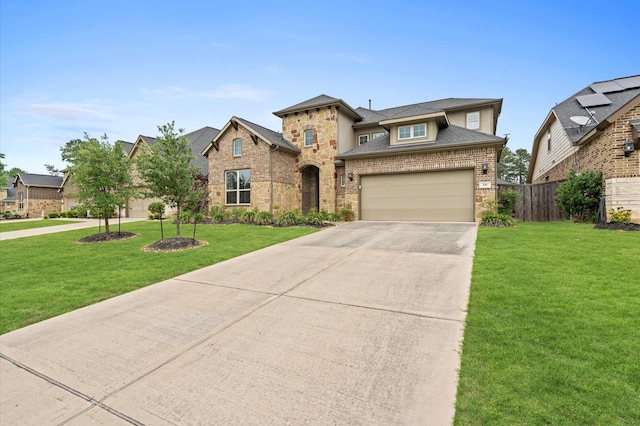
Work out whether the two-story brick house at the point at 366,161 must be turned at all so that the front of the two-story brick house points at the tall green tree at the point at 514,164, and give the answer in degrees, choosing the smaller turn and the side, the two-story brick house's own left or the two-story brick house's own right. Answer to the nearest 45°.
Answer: approximately 135° to the two-story brick house's own left

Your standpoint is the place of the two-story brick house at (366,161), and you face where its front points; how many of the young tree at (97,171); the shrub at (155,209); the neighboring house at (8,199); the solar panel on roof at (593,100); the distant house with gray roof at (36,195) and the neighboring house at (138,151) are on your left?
1

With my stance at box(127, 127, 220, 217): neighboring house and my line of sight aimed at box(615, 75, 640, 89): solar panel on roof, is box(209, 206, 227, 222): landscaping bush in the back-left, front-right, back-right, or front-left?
front-right

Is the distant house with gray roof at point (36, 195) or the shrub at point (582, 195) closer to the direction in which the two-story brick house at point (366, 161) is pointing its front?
the shrub

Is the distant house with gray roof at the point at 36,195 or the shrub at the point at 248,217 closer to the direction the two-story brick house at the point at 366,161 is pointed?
the shrub

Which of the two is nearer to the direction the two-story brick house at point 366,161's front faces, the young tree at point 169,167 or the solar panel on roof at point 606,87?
the young tree

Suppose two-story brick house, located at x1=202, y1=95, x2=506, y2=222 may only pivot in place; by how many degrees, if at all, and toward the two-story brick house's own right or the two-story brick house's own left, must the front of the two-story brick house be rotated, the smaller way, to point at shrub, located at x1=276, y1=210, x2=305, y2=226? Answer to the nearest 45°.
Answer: approximately 45° to the two-story brick house's own right

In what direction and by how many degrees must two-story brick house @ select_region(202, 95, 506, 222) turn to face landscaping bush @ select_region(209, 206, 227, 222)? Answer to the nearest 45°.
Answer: approximately 90° to its right

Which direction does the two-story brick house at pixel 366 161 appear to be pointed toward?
toward the camera

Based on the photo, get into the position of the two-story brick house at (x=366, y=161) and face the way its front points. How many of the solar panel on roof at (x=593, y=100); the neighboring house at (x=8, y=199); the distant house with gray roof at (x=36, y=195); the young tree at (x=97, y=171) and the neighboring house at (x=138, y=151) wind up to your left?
1

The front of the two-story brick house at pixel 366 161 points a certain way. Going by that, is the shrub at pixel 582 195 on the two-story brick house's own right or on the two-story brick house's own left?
on the two-story brick house's own left

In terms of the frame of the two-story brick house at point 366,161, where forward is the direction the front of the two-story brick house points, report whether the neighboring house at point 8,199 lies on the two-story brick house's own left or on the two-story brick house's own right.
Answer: on the two-story brick house's own right

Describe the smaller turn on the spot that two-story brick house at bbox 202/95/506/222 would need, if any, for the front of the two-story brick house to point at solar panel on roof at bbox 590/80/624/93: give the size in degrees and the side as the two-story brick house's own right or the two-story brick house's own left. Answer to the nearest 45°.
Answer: approximately 90° to the two-story brick house's own left

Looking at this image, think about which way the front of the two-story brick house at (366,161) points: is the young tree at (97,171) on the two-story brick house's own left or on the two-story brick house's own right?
on the two-story brick house's own right

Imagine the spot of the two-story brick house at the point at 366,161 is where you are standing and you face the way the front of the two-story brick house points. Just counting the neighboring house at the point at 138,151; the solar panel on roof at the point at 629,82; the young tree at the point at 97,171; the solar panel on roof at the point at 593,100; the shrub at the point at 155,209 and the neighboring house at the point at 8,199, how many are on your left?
2

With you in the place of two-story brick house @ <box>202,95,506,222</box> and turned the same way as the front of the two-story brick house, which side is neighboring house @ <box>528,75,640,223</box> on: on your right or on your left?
on your left

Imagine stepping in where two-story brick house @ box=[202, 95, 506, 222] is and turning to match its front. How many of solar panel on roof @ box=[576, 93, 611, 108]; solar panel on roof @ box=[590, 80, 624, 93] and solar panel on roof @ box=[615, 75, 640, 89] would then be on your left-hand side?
3

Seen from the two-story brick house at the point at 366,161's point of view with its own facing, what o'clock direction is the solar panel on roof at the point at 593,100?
The solar panel on roof is roughly at 9 o'clock from the two-story brick house.
